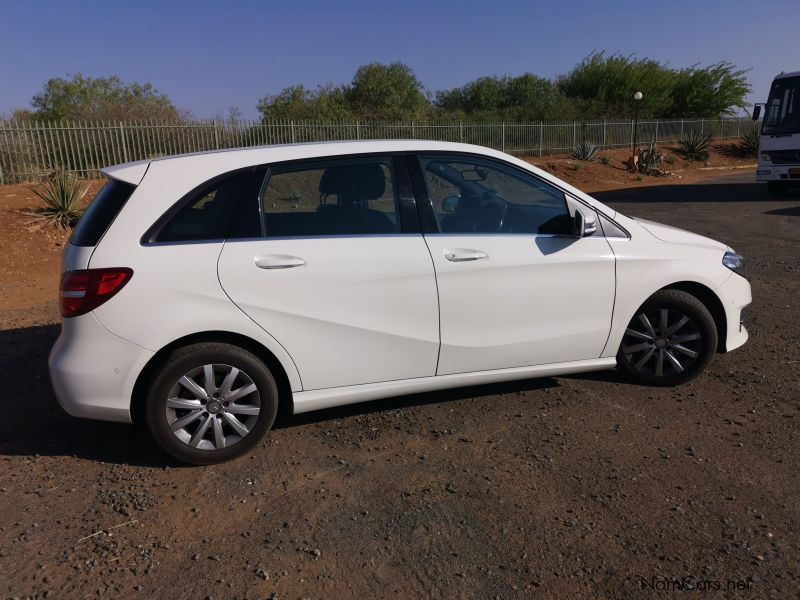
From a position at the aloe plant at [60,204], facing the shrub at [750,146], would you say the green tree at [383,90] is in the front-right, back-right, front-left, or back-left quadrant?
front-left

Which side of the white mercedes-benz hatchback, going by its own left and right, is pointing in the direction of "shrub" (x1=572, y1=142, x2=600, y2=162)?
left

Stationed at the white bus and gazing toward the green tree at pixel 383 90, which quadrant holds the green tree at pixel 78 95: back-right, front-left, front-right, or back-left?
front-left

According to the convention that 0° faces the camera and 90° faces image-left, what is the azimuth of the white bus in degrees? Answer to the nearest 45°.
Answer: approximately 0°

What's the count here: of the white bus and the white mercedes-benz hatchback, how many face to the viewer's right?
1

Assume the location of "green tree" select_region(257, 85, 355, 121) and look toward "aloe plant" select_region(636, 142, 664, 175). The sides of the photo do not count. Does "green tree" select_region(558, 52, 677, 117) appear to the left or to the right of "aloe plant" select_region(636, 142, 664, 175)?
left

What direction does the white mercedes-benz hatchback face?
to the viewer's right

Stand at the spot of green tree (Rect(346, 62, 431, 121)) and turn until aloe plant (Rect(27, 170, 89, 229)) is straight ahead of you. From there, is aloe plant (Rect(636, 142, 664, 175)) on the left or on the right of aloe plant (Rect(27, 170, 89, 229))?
left

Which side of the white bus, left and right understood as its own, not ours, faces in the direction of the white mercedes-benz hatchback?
front

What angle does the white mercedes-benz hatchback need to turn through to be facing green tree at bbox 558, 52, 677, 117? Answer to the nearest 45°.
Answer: approximately 90° to its left

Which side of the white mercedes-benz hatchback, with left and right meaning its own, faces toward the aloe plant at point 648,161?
left

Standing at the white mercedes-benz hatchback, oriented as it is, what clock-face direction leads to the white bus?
The white bus is roughly at 10 o'clock from the white mercedes-benz hatchback.

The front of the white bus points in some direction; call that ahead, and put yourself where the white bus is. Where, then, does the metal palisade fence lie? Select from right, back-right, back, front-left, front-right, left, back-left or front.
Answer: right

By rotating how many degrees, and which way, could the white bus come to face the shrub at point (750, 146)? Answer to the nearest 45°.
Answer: approximately 180°

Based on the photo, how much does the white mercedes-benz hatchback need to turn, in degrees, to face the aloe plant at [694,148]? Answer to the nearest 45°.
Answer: approximately 45° to its left
